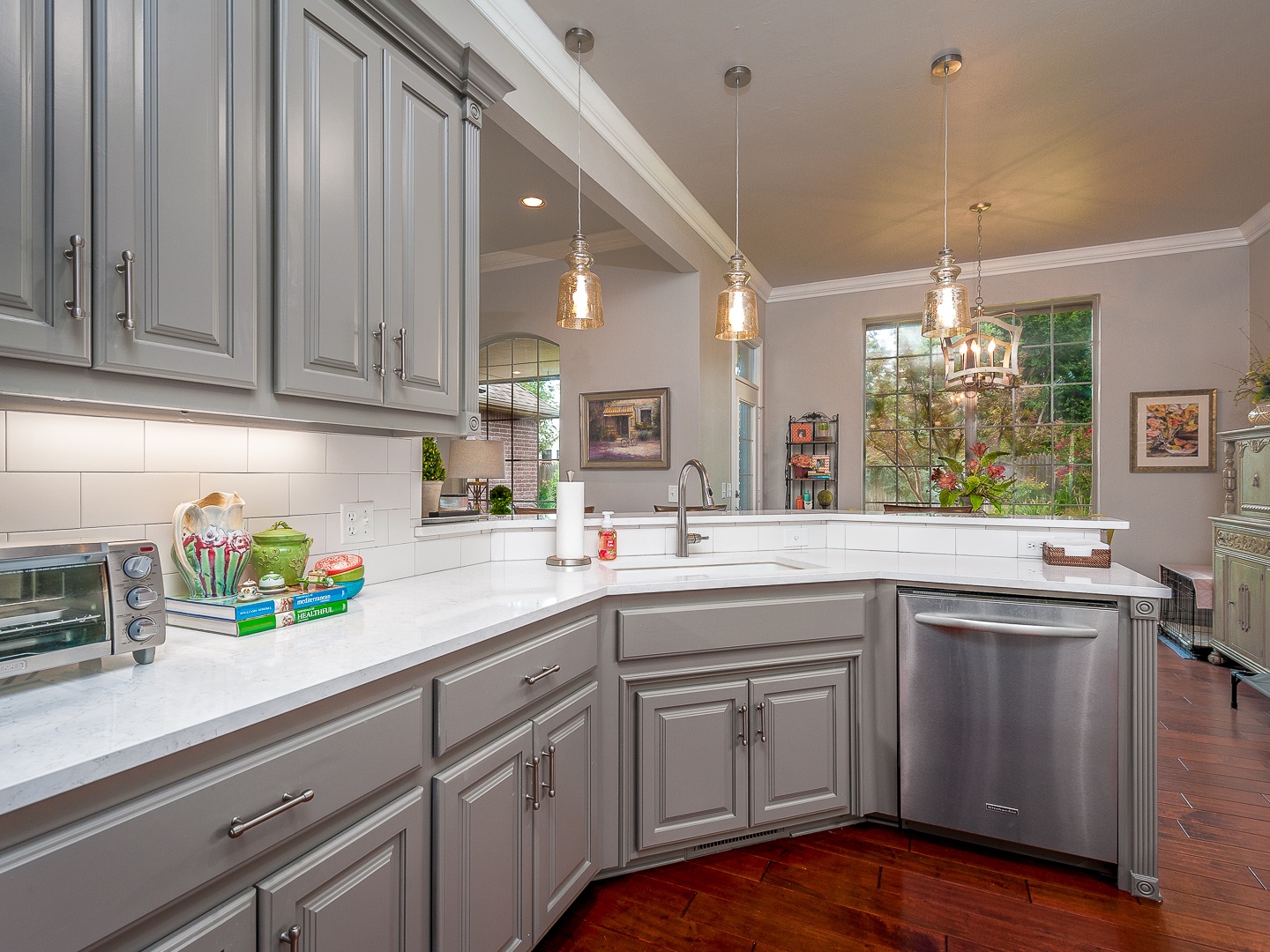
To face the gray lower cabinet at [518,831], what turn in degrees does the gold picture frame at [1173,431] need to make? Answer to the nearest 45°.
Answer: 0° — it already faces it

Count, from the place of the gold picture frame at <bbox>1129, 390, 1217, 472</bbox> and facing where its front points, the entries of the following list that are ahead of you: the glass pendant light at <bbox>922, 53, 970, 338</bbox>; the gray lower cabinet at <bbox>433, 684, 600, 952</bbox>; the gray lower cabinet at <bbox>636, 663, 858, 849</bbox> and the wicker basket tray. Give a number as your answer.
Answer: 4

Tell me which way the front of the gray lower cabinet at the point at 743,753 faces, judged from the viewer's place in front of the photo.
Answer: facing the viewer and to the right of the viewer

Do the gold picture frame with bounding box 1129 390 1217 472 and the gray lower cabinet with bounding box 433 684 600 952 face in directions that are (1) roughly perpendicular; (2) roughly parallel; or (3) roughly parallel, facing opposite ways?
roughly perpendicular

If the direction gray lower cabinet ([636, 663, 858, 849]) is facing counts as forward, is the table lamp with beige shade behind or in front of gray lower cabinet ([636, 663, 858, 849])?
behind

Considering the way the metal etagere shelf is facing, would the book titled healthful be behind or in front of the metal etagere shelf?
in front

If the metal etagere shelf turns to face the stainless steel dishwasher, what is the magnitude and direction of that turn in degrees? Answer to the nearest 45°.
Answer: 0° — it already faces it

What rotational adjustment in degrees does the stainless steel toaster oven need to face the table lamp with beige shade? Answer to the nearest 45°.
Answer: approximately 90° to its left

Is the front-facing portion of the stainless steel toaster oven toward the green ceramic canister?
no

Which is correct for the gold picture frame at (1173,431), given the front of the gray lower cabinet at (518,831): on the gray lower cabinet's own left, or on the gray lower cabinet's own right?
on the gray lower cabinet's own left

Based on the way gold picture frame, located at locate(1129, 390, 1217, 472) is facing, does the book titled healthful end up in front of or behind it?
in front

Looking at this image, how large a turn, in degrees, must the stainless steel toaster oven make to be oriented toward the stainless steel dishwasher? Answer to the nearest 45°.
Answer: approximately 45° to its left

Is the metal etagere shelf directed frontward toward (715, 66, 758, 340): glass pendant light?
yes

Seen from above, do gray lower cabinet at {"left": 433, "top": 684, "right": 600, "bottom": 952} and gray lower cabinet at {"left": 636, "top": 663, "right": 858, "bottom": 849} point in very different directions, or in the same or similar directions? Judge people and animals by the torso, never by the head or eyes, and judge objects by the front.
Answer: same or similar directions

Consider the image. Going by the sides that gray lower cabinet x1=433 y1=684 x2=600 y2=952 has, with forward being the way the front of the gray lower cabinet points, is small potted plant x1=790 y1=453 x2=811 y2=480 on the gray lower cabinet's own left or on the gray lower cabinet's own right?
on the gray lower cabinet's own left

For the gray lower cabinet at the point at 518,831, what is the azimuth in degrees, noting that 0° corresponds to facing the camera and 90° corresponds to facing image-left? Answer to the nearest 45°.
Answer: approximately 315°

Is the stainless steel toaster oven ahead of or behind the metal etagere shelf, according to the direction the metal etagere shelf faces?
ahead

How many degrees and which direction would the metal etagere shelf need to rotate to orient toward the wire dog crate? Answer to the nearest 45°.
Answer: approximately 90° to its left

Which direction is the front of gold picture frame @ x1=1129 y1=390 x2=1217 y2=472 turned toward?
toward the camera

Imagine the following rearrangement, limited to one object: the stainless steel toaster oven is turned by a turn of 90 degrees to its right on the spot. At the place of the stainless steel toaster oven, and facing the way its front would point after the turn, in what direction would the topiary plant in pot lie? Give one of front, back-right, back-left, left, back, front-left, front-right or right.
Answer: back

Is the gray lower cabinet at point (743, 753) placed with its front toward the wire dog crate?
no
